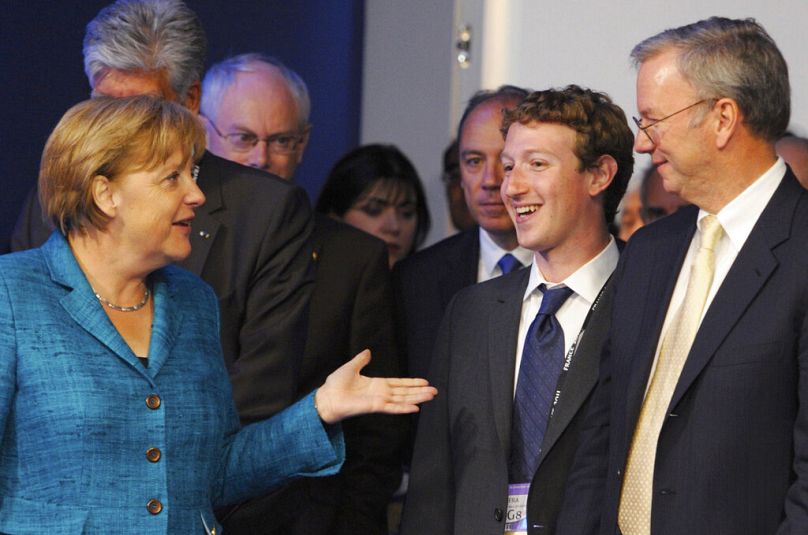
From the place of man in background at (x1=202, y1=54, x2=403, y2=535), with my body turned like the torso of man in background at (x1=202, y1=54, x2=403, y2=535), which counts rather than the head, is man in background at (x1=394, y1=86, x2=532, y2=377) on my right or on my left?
on my left

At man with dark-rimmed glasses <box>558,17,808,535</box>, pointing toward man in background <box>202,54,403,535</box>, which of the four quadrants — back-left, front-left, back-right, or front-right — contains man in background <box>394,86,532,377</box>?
front-right

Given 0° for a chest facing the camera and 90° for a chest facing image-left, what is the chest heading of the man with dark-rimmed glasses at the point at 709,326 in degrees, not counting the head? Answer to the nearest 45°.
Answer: approximately 45°

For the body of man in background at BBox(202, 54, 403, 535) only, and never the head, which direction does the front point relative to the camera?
toward the camera

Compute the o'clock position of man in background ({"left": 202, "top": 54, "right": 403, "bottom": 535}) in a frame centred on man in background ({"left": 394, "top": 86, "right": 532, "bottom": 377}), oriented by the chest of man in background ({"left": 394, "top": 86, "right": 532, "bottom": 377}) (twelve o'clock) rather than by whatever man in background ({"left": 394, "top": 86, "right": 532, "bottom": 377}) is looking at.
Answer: man in background ({"left": 202, "top": 54, "right": 403, "bottom": 535}) is roughly at 2 o'clock from man in background ({"left": 394, "top": 86, "right": 532, "bottom": 377}).

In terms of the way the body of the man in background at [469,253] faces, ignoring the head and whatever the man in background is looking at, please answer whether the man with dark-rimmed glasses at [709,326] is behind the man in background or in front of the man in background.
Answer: in front

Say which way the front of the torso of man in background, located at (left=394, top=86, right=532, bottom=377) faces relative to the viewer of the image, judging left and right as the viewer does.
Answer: facing the viewer

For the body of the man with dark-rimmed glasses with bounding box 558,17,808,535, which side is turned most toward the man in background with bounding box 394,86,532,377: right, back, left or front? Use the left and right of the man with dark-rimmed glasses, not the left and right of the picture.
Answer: right

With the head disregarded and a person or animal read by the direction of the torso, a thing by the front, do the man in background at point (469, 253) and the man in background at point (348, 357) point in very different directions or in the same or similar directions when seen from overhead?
same or similar directions

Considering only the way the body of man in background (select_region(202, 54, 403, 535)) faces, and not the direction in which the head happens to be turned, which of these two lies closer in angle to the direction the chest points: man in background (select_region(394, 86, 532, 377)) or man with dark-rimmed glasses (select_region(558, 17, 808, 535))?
the man with dark-rimmed glasses

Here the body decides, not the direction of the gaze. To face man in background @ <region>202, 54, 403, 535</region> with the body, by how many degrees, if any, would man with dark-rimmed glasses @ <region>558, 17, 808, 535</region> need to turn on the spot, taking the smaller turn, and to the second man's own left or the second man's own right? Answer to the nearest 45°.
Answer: approximately 90° to the second man's own right

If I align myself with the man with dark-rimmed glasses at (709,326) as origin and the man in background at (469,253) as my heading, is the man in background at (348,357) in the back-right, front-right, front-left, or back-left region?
front-left

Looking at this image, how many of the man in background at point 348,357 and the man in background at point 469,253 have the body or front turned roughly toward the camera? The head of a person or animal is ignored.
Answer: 2
